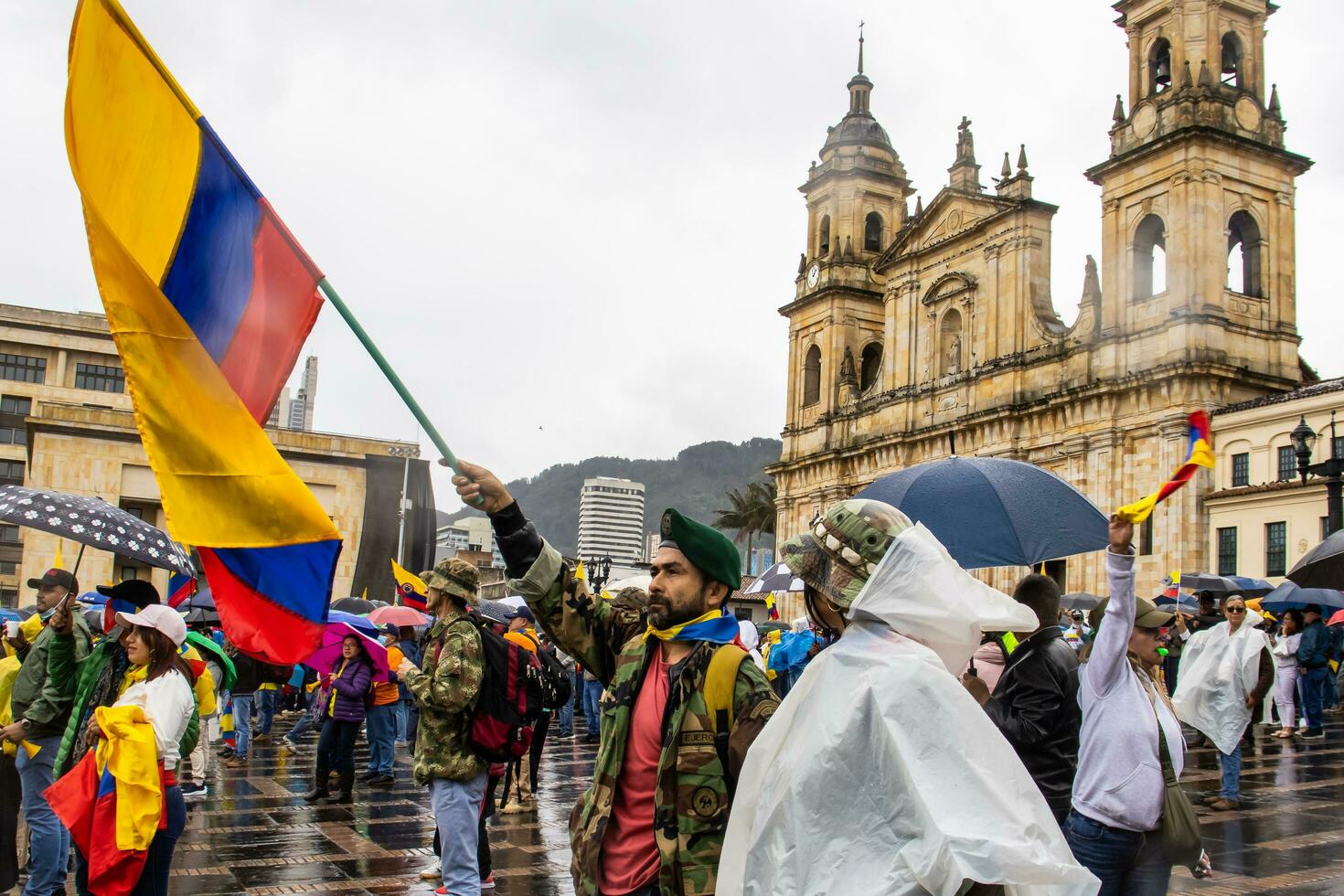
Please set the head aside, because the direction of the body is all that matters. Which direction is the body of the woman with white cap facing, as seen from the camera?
to the viewer's left

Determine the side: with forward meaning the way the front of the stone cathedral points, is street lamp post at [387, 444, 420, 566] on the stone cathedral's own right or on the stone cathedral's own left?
on the stone cathedral's own right

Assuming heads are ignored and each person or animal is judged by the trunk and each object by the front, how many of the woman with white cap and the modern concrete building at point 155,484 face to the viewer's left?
1

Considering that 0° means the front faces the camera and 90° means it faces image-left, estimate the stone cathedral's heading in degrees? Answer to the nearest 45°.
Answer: approximately 45°

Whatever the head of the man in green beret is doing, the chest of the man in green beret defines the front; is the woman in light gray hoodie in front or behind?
behind

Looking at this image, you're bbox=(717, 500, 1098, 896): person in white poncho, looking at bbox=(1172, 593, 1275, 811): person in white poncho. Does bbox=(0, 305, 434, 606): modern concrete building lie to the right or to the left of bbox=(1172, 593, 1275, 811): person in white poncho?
left
